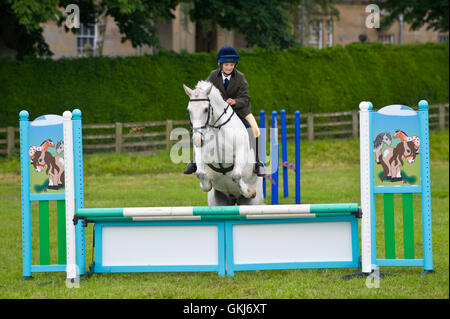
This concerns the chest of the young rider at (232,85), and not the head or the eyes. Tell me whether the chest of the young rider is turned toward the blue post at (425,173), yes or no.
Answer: no

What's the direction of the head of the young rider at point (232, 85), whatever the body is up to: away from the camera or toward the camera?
toward the camera

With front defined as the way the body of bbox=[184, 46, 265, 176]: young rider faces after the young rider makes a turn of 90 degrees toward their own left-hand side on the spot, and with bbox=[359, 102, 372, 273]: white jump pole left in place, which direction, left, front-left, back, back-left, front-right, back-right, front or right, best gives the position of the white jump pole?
front-right

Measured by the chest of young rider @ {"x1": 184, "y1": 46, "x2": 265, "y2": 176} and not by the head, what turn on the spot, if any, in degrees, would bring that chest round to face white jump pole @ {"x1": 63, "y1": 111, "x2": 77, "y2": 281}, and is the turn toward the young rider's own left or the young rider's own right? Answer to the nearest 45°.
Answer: approximately 45° to the young rider's own right

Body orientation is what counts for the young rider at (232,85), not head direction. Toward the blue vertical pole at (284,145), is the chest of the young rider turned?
no

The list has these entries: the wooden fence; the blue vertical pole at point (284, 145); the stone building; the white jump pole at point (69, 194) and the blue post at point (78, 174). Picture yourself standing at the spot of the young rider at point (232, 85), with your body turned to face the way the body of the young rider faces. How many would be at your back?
3

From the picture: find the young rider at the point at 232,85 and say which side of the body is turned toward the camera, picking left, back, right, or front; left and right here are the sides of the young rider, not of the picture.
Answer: front

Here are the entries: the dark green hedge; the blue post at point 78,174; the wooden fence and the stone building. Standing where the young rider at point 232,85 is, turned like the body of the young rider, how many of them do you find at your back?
3

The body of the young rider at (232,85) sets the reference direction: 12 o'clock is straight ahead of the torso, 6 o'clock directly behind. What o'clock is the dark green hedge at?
The dark green hedge is roughly at 6 o'clock from the young rider.

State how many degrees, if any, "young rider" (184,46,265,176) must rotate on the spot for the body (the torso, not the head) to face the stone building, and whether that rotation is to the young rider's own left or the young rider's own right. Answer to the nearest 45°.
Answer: approximately 180°

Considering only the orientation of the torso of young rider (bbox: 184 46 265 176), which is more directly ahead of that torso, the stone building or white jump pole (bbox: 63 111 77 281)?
the white jump pole

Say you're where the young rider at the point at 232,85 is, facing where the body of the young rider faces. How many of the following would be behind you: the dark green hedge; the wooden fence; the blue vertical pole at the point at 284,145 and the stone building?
4

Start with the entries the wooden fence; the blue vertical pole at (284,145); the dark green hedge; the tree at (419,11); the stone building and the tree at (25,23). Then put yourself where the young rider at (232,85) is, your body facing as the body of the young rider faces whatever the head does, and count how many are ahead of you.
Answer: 0
